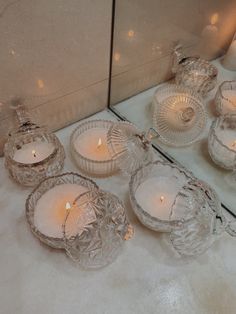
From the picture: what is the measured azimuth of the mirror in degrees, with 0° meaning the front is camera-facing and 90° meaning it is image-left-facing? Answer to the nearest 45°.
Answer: approximately 45°

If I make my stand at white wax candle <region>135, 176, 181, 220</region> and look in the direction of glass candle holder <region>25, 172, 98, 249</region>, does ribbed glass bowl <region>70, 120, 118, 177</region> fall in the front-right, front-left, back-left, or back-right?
front-right
